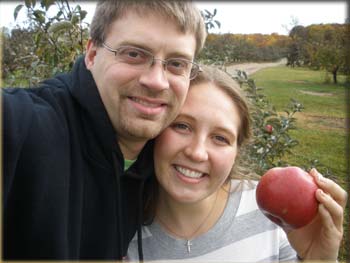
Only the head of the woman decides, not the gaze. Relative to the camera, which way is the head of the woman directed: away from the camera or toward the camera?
toward the camera

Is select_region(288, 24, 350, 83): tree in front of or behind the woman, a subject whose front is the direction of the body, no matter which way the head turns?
behind

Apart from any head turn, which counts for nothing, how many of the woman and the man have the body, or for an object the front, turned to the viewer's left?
0

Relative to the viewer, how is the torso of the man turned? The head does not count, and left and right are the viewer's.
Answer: facing the viewer and to the right of the viewer

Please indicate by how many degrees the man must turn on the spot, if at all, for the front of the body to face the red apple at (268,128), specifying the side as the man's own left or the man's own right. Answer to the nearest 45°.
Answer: approximately 90° to the man's own left

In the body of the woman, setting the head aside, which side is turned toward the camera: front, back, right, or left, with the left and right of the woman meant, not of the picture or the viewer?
front
